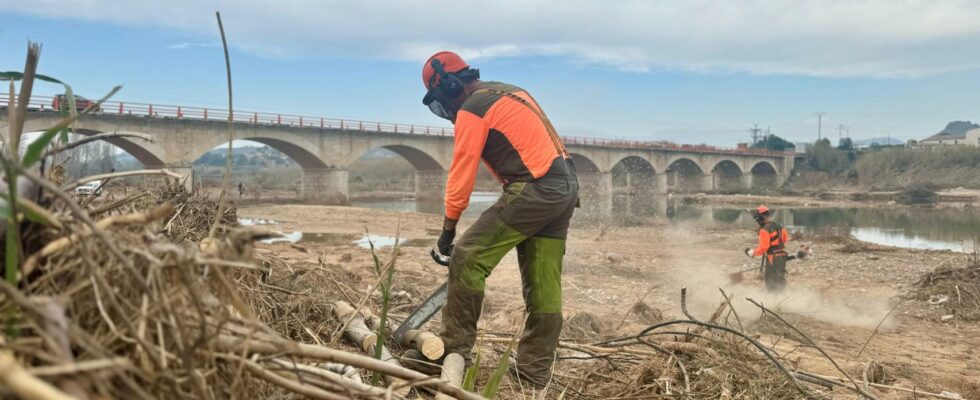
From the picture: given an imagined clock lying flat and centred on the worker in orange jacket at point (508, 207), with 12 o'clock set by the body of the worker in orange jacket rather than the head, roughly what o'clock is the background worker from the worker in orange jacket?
The background worker is roughly at 4 o'clock from the worker in orange jacket.

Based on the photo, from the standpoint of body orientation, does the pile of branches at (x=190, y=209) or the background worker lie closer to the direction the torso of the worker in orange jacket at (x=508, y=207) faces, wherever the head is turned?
the pile of branches

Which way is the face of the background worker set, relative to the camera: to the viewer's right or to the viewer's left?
to the viewer's left

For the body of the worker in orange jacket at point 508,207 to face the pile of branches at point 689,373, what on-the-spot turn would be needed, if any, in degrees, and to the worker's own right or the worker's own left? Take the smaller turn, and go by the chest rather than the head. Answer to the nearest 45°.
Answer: approximately 180°

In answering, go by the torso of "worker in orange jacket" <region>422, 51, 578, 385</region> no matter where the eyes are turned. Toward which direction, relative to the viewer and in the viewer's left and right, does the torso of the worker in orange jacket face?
facing to the left of the viewer

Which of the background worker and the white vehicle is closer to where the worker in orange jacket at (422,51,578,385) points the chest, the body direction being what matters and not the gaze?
the white vehicle

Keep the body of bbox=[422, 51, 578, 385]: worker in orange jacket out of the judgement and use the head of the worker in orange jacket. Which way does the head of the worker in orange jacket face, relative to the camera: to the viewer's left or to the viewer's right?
to the viewer's left

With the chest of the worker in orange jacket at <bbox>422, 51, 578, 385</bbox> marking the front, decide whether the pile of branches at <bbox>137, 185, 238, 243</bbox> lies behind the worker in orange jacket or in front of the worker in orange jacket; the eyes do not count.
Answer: in front

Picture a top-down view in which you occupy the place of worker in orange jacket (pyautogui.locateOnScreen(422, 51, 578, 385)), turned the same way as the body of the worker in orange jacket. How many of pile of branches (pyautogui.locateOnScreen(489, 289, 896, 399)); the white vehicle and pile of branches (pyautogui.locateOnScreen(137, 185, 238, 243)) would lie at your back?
1
